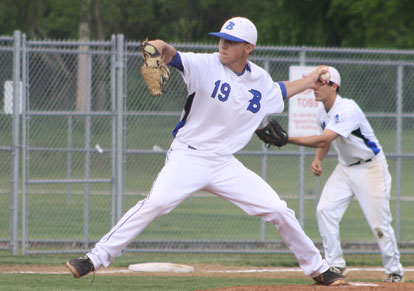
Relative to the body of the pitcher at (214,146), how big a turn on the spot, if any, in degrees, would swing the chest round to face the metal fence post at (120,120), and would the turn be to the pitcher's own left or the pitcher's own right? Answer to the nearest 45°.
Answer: approximately 180°

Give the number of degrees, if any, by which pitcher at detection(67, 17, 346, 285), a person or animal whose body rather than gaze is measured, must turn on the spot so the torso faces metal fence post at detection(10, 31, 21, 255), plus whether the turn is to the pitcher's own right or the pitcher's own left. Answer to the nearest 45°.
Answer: approximately 135° to the pitcher's own right

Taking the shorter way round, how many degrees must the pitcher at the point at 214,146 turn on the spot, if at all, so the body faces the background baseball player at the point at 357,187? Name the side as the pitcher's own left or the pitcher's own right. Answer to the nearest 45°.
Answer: approximately 135° to the pitcher's own left

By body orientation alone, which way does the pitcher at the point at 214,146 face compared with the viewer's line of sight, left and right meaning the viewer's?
facing the viewer

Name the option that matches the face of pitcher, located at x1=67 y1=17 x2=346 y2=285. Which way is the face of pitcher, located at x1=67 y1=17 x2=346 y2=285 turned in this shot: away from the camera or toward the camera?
toward the camera
